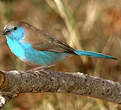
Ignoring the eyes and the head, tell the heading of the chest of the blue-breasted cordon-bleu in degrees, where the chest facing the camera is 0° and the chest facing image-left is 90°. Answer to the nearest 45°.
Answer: approximately 90°
